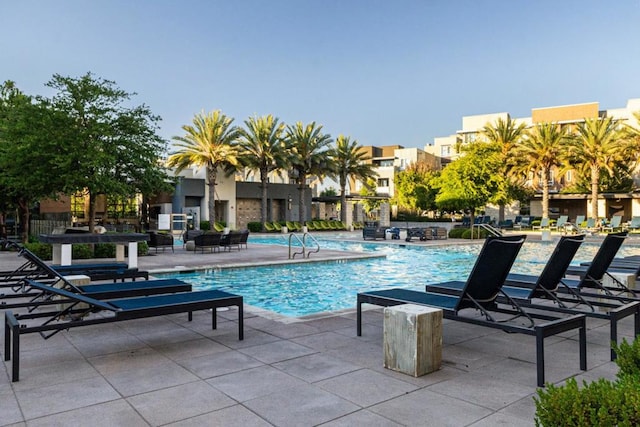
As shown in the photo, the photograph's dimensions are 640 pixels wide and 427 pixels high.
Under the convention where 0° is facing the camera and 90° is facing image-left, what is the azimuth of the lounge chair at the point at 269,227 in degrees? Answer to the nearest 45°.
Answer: approximately 315°

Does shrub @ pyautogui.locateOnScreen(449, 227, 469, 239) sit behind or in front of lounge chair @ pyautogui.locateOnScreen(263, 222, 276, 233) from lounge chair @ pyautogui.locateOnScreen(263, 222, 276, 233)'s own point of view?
in front

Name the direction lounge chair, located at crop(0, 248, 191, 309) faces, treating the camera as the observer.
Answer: facing to the right of the viewer

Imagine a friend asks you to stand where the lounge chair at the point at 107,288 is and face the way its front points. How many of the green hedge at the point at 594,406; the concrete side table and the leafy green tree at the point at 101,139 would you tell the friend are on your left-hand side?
1

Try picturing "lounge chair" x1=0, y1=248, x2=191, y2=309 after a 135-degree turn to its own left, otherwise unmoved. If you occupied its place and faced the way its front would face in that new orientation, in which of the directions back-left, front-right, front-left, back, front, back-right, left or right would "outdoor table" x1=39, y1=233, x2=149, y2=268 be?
front-right

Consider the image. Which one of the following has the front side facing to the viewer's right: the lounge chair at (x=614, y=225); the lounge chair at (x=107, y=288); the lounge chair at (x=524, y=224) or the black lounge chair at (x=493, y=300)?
the lounge chair at (x=107, y=288)

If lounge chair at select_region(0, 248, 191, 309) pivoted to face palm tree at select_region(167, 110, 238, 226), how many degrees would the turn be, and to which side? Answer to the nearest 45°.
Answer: approximately 90° to its left

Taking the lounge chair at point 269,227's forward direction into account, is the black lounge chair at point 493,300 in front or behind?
in front
